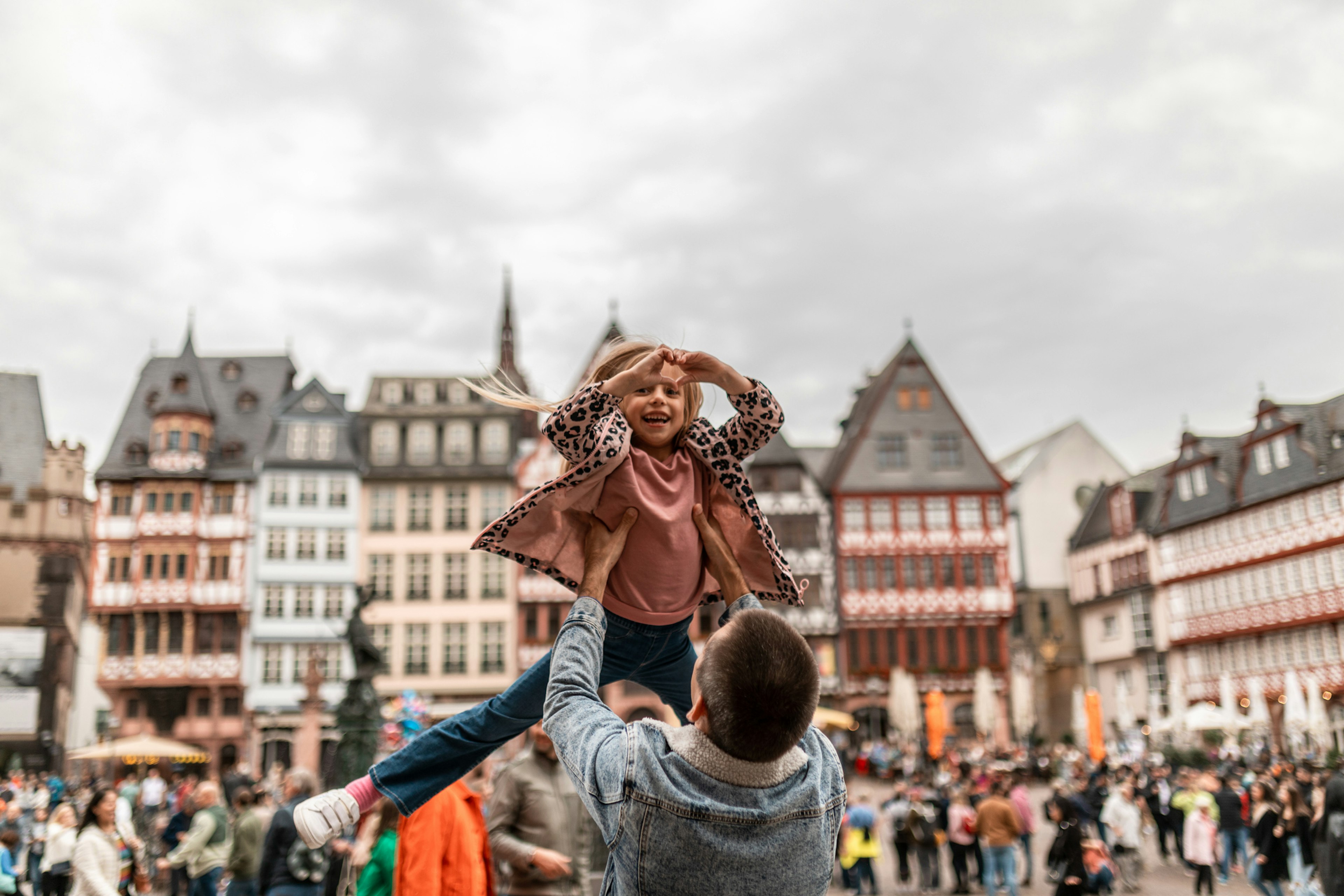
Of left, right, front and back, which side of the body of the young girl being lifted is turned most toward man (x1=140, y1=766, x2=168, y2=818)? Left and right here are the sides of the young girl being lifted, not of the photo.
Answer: back

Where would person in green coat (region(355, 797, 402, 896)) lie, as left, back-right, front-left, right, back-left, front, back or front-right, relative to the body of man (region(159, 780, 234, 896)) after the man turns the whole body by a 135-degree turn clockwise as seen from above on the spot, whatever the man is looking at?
front-right

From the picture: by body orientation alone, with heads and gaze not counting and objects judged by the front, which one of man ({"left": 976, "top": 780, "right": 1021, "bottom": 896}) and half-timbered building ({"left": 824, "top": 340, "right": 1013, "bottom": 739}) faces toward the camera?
the half-timbered building

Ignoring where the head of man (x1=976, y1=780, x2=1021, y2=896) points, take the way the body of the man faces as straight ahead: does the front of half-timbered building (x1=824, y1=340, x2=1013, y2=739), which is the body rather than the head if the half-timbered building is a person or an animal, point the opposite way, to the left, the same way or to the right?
the opposite way

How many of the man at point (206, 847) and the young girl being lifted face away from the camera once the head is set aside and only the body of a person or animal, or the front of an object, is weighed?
0

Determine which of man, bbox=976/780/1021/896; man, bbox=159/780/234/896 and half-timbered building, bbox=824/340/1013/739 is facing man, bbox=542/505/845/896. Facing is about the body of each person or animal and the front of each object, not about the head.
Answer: the half-timbered building

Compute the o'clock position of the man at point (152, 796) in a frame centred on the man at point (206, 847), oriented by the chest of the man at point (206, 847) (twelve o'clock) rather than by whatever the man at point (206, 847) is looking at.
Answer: the man at point (152, 796) is roughly at 3 o'clock from the man at point (206, 847).

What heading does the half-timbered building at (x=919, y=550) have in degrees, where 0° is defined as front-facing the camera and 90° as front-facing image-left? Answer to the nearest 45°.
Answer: approximately 0°

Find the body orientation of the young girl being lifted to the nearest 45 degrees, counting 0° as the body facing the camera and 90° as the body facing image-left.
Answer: approximately 0°
